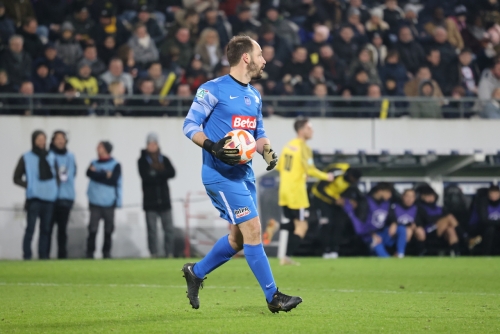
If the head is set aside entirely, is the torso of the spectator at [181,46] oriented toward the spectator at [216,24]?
no

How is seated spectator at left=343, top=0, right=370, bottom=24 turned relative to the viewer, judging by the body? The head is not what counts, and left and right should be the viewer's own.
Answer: facing the viewer

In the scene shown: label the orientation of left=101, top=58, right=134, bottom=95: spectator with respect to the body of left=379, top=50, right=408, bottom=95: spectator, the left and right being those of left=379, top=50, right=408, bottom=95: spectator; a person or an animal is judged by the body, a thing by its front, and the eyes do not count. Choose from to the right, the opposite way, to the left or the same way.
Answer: the same way

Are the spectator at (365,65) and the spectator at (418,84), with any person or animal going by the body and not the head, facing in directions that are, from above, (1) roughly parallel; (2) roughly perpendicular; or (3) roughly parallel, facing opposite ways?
roughly parallel

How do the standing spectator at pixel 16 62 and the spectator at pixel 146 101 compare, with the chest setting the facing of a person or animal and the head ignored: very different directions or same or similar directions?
same or similar directions

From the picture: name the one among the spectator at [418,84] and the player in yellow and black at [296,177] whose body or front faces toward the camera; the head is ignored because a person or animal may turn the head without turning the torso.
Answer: the spectator

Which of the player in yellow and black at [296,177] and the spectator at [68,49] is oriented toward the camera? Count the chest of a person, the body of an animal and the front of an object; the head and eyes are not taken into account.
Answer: the spectator

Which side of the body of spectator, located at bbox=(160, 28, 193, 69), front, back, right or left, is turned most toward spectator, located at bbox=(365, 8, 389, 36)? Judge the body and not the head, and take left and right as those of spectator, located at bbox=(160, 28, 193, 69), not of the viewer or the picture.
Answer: left

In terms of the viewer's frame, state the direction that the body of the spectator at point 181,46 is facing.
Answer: toward the camera

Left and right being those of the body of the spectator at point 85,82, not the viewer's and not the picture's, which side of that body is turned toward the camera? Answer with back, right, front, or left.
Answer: front

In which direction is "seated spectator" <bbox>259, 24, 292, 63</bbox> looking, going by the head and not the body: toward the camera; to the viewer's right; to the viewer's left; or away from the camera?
toward the camera

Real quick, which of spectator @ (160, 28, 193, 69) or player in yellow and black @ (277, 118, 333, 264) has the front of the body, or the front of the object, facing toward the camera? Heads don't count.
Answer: the spectator

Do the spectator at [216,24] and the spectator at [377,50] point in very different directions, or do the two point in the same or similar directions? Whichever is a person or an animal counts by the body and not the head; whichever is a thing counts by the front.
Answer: same or similar directions

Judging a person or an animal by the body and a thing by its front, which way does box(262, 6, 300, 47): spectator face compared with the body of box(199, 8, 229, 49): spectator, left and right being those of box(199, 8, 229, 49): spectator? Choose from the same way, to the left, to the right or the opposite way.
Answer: the same way

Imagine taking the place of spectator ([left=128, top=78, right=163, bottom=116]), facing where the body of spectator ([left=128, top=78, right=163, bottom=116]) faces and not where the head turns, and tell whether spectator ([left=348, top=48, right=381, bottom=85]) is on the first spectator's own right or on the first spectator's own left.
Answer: on the first spectator's own left
